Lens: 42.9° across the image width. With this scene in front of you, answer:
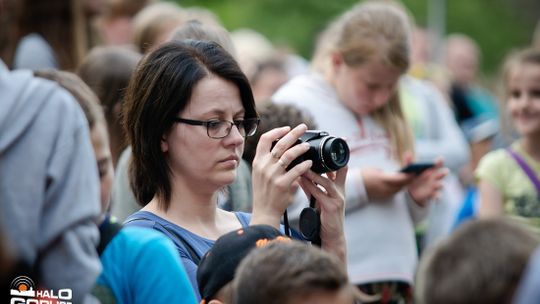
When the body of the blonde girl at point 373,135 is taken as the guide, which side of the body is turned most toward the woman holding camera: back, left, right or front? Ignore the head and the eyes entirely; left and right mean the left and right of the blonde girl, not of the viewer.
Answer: right

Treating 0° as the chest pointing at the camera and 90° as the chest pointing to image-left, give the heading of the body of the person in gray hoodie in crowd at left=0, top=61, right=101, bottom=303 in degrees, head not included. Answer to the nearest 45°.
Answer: approximately 180°

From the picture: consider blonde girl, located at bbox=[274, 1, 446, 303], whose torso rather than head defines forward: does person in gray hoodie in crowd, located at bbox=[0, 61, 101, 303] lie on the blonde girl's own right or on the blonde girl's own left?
on the blonde girl's own right

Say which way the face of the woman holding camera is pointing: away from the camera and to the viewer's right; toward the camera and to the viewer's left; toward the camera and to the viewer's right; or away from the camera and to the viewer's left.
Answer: toward the camera and to the viewer's right

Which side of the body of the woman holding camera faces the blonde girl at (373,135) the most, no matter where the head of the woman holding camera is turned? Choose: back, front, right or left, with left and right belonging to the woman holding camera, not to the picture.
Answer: left

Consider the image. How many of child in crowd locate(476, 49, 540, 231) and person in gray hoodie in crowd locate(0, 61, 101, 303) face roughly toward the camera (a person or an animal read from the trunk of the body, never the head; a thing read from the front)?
1

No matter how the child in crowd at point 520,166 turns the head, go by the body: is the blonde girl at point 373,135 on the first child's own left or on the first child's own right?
on the first child's own right

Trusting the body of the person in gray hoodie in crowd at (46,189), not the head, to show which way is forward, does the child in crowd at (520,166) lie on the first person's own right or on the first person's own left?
on the first person's own right
